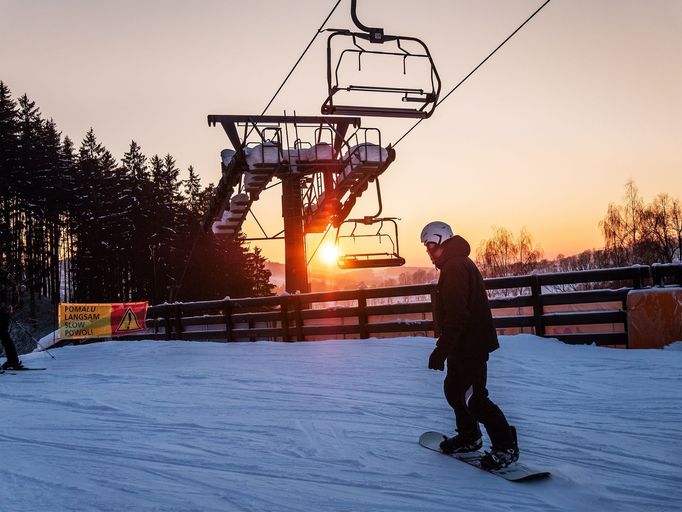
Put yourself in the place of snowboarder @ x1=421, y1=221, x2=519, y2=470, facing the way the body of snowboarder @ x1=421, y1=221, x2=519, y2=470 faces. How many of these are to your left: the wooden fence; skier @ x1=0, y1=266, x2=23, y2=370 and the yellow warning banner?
0

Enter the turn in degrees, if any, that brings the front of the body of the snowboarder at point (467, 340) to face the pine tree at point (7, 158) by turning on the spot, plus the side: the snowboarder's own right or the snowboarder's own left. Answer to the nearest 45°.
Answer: approximately 45° to the snowboarder's own right

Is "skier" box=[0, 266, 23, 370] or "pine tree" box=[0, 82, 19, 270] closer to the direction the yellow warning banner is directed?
the skier

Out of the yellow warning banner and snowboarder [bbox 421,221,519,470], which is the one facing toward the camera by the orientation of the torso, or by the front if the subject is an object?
the yellow warning banner

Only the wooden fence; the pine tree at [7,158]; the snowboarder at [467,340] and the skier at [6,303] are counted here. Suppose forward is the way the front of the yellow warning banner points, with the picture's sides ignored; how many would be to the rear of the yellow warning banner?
1

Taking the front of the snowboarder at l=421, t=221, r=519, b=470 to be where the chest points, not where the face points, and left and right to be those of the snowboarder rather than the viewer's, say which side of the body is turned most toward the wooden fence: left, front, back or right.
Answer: right

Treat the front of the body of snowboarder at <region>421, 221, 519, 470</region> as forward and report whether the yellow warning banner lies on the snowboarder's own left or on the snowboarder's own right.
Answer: on the snowboarder's own right

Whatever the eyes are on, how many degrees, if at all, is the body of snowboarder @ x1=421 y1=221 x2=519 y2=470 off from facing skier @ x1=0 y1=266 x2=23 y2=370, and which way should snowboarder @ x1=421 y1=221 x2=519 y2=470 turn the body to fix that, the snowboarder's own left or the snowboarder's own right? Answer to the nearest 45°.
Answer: approximately 45° to the snowboarder's own right

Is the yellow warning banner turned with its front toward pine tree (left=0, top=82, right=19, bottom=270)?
no

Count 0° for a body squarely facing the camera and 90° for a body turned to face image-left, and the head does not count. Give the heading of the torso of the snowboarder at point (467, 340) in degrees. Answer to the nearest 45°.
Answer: approximately 90°

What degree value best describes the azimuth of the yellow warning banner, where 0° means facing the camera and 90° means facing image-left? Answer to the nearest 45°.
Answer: approximately 0°
